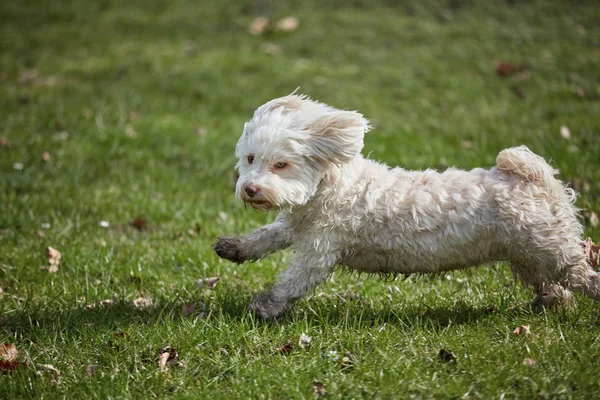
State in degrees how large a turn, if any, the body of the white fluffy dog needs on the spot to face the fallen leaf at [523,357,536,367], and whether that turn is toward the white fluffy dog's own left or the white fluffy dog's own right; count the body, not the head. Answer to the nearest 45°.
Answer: approximately 135° to the white fluffy dog's own left

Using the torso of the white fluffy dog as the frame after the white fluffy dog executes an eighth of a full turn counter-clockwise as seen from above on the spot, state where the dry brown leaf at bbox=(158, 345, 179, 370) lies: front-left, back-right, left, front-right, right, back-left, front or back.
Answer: front

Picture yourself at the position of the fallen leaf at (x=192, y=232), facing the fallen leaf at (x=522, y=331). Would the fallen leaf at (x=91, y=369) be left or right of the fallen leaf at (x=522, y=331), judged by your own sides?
right

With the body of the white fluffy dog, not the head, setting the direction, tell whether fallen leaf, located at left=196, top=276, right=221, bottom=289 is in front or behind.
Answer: in front

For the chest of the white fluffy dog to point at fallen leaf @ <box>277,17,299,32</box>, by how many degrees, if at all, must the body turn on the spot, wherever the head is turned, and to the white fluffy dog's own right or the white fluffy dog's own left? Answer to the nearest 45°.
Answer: approximately 90° to the white fluffy dog's own right

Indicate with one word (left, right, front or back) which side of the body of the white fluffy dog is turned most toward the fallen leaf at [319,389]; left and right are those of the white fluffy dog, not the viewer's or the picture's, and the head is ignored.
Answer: left

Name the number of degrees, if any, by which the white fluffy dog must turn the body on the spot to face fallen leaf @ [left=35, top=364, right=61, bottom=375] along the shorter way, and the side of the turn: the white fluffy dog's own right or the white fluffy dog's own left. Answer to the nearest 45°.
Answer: approximately 45° to the white fluffy dog's own left

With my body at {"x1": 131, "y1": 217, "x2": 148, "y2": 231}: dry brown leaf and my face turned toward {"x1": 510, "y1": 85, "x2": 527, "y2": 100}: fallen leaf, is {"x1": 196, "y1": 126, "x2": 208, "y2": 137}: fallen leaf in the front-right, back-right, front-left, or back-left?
front-left

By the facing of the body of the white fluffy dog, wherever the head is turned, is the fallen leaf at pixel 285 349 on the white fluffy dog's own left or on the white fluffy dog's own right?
on the white fluffy dog's own left

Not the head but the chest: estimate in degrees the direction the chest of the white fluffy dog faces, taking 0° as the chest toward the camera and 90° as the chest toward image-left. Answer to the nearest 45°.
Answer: approximately 90°

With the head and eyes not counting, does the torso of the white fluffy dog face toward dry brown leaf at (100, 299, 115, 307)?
yes

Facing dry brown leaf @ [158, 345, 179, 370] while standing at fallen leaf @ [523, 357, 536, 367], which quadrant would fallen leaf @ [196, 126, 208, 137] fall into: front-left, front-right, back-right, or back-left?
front-right

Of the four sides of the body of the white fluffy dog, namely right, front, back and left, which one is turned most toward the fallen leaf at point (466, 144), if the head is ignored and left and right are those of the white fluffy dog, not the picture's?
right

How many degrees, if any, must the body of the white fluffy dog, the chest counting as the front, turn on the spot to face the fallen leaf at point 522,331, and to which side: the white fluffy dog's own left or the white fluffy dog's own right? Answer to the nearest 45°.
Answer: approximately 135° to the white fluffy dog's own left

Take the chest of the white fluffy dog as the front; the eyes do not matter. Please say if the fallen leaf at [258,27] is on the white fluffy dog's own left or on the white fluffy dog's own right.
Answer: on the white fluffy dog's own right
